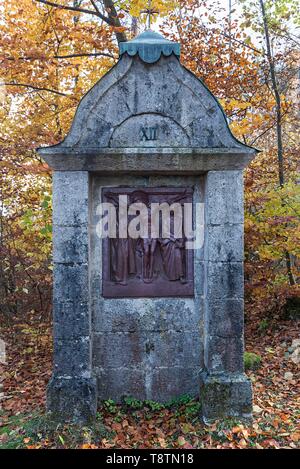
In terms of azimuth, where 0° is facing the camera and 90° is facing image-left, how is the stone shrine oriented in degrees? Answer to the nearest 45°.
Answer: approximately 0°
